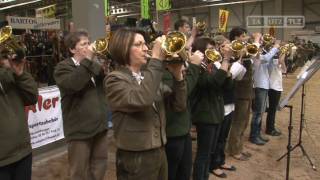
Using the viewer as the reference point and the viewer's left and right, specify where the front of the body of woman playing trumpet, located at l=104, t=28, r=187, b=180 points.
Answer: facing the viewer and to the right of the viewer

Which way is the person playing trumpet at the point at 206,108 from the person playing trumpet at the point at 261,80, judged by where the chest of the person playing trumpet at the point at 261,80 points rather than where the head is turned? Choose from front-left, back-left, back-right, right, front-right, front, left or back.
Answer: right

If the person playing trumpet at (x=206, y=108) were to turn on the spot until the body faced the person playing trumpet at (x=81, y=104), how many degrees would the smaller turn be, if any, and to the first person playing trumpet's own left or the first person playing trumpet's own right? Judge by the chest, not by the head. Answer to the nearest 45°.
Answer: approximately 90° to the first person playing trumpet's own right

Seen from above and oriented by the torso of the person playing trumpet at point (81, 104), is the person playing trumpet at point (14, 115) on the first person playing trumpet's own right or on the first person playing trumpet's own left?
on the first person playing trumpet's own right

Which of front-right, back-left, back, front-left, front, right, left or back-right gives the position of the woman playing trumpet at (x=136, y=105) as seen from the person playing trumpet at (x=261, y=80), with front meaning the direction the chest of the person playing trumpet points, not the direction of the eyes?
right
